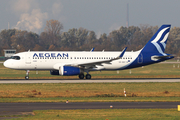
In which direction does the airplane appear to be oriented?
to the viewer's left
